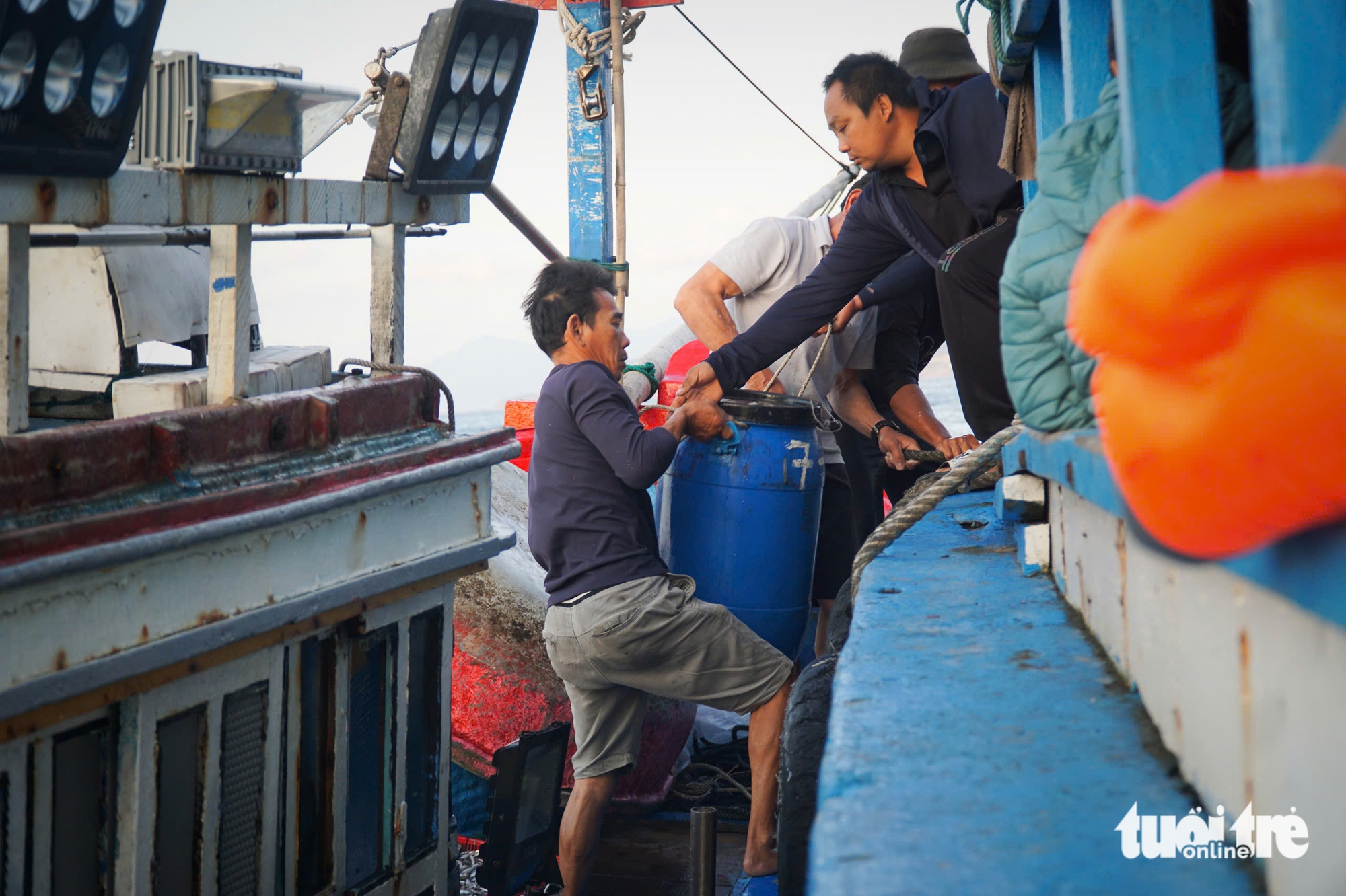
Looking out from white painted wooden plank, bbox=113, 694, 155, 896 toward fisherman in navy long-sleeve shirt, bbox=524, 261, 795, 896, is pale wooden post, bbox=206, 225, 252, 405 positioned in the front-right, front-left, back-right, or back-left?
front-left

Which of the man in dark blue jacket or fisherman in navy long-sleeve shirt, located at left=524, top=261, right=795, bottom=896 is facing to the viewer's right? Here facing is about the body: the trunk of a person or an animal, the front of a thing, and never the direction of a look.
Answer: the fisherman in navy long-sleeve shirt

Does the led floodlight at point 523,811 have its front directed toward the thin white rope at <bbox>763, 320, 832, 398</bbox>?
no

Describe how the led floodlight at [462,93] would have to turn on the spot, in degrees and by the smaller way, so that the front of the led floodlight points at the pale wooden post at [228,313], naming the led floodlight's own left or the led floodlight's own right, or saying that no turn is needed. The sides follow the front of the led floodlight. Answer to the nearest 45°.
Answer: approximately 90° to the led floodlight's own right

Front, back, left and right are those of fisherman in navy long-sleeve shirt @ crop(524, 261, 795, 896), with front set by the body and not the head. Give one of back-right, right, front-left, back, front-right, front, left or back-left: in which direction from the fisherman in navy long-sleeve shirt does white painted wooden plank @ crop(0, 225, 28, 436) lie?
back-right

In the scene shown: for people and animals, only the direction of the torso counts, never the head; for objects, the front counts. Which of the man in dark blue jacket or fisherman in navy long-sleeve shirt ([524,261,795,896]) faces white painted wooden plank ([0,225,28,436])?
the man in dark blue jacket

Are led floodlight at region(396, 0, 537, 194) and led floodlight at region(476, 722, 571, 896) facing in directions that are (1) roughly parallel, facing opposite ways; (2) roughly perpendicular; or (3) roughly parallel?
roughly parallel

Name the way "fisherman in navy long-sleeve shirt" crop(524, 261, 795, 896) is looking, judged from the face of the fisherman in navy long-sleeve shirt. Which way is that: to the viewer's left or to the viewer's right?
to the viewer's right

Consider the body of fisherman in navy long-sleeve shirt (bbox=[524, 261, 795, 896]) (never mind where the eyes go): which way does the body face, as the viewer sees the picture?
to the viewer's right

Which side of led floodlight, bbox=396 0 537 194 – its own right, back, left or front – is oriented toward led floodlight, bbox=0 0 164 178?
right

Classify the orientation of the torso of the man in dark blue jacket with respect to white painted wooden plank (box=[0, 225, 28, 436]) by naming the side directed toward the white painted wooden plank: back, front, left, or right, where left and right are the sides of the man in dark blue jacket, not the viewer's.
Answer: front
